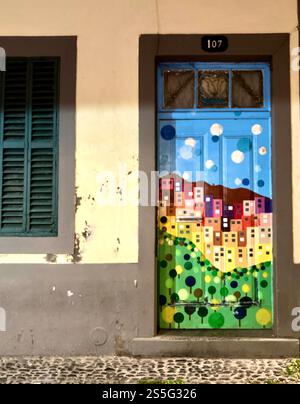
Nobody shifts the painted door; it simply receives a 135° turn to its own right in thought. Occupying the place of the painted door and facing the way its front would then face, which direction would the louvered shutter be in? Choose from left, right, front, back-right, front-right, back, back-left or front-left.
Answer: front-left

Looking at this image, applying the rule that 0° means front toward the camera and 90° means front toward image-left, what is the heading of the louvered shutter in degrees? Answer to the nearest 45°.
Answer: approximately 0°

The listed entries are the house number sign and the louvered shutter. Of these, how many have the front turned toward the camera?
2

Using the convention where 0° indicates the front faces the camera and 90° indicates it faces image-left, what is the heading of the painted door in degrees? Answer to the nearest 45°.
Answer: approximately 0°

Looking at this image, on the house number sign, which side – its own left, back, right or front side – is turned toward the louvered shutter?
right
